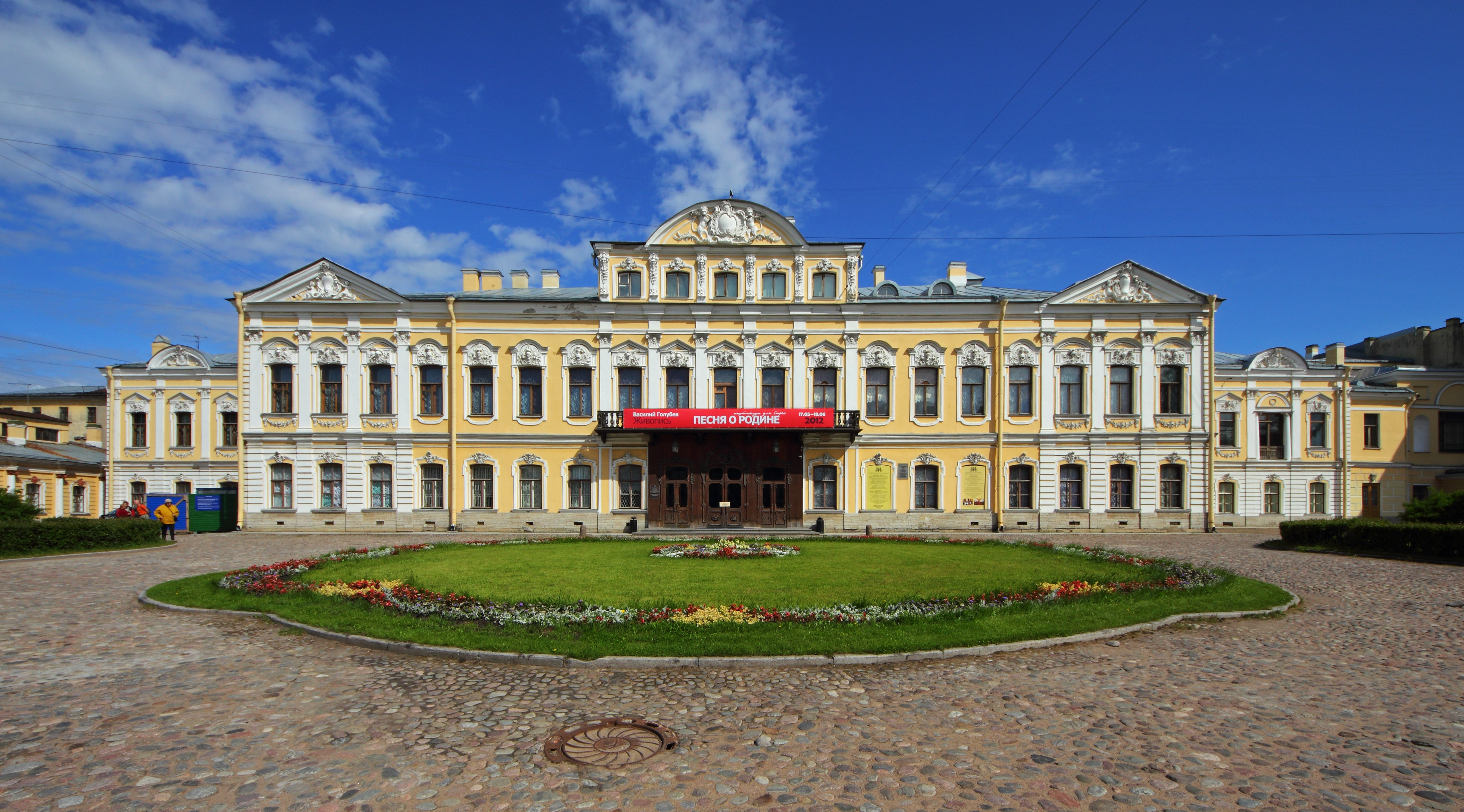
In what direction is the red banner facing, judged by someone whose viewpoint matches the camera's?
facing the viewer

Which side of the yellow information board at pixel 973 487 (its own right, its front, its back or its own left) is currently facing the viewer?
front

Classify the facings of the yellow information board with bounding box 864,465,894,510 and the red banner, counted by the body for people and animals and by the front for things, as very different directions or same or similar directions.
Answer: same or similar directions

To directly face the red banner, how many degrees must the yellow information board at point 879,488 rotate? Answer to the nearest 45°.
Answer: approximately 45° to its right

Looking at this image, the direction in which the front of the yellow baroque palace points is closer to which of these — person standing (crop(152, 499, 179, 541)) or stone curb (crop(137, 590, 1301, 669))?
the stone curb

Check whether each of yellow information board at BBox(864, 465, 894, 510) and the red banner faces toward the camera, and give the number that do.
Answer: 2

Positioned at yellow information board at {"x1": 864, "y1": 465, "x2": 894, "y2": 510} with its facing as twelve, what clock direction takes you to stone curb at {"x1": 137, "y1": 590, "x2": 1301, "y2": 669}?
The stone curb is roughly at 12 o'clock from the yellow information board.

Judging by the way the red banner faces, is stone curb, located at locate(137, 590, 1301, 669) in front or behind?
in front

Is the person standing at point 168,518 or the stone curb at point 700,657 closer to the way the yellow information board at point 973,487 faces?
the stone curb
